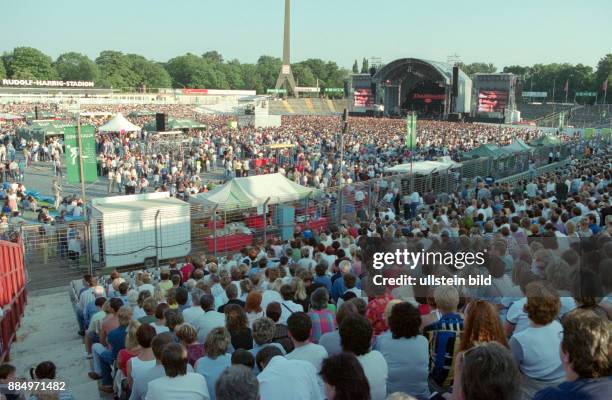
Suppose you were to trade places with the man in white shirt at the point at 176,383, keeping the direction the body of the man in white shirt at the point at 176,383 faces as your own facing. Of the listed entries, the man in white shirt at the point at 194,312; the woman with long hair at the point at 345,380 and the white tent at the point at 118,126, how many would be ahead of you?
2

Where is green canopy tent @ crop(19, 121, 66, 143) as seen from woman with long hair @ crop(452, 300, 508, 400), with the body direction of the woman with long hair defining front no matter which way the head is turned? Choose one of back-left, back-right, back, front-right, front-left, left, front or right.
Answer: front-left

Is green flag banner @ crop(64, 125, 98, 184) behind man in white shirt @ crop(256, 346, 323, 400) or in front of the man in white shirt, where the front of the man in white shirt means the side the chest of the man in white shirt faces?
in front

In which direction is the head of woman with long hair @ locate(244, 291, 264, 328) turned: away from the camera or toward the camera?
away from the camera

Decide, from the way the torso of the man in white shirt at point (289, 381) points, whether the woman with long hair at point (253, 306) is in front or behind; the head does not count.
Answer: in front

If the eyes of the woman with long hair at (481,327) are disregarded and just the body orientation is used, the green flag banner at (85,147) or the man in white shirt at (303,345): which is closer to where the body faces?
the green flag banner

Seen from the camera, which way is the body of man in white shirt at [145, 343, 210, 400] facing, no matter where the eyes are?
away from the camera

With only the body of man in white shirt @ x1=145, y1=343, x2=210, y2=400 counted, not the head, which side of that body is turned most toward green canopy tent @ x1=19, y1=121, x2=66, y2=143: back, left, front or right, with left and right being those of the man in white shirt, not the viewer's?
front

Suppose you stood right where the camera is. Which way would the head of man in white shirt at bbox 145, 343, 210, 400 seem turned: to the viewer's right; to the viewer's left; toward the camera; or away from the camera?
away from the camera

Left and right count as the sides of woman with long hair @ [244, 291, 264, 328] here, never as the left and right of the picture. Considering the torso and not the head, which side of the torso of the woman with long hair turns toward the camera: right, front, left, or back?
back

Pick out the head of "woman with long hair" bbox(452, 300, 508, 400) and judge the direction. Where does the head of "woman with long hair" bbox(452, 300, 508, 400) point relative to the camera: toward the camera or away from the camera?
away from the camera

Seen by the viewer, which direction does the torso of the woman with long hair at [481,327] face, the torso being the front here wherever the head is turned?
away from the camera

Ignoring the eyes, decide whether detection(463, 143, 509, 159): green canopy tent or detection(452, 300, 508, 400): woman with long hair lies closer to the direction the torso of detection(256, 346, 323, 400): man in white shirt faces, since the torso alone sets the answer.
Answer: the green canopy tent
